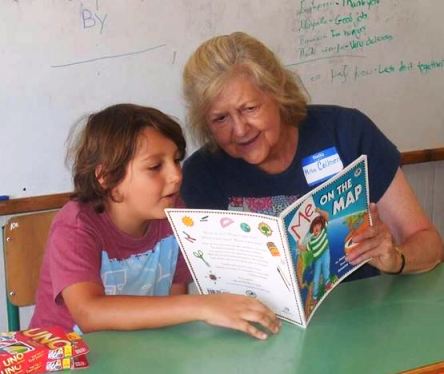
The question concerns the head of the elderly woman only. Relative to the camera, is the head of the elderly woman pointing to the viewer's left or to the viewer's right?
to the viewer's left

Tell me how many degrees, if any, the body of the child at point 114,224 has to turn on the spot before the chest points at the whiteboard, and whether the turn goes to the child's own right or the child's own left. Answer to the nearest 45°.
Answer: approximately 135° to the child's own left

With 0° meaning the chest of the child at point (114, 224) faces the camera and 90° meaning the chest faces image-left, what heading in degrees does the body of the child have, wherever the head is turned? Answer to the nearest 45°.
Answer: approximately 315°

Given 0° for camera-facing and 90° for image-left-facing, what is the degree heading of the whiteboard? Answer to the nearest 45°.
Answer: approximately 0°
